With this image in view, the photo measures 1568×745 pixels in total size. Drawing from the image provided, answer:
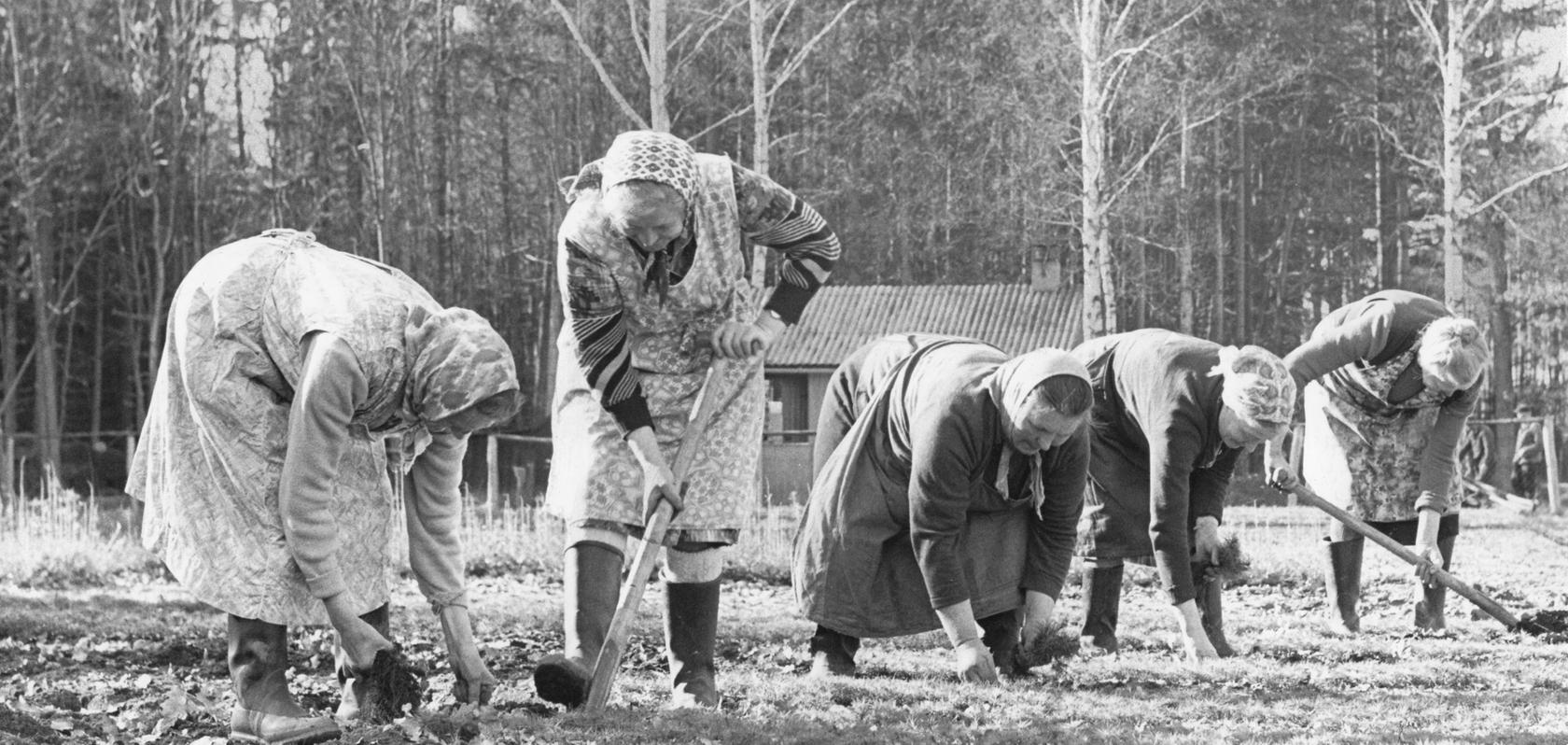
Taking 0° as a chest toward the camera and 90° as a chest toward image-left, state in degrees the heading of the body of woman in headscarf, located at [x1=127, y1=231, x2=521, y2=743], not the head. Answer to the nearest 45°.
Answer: approximately 270°

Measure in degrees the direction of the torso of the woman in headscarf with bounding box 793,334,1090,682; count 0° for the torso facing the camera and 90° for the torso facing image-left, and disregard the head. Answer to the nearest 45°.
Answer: approximately 315°

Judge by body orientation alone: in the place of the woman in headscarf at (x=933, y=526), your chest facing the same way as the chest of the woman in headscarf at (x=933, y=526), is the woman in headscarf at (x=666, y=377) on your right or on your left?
on your right

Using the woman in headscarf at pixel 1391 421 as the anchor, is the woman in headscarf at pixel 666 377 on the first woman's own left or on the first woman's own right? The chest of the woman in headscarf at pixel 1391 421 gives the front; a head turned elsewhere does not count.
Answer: on the first woman's own right

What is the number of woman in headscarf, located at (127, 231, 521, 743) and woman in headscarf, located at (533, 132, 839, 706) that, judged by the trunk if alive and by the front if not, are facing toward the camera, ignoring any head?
1
